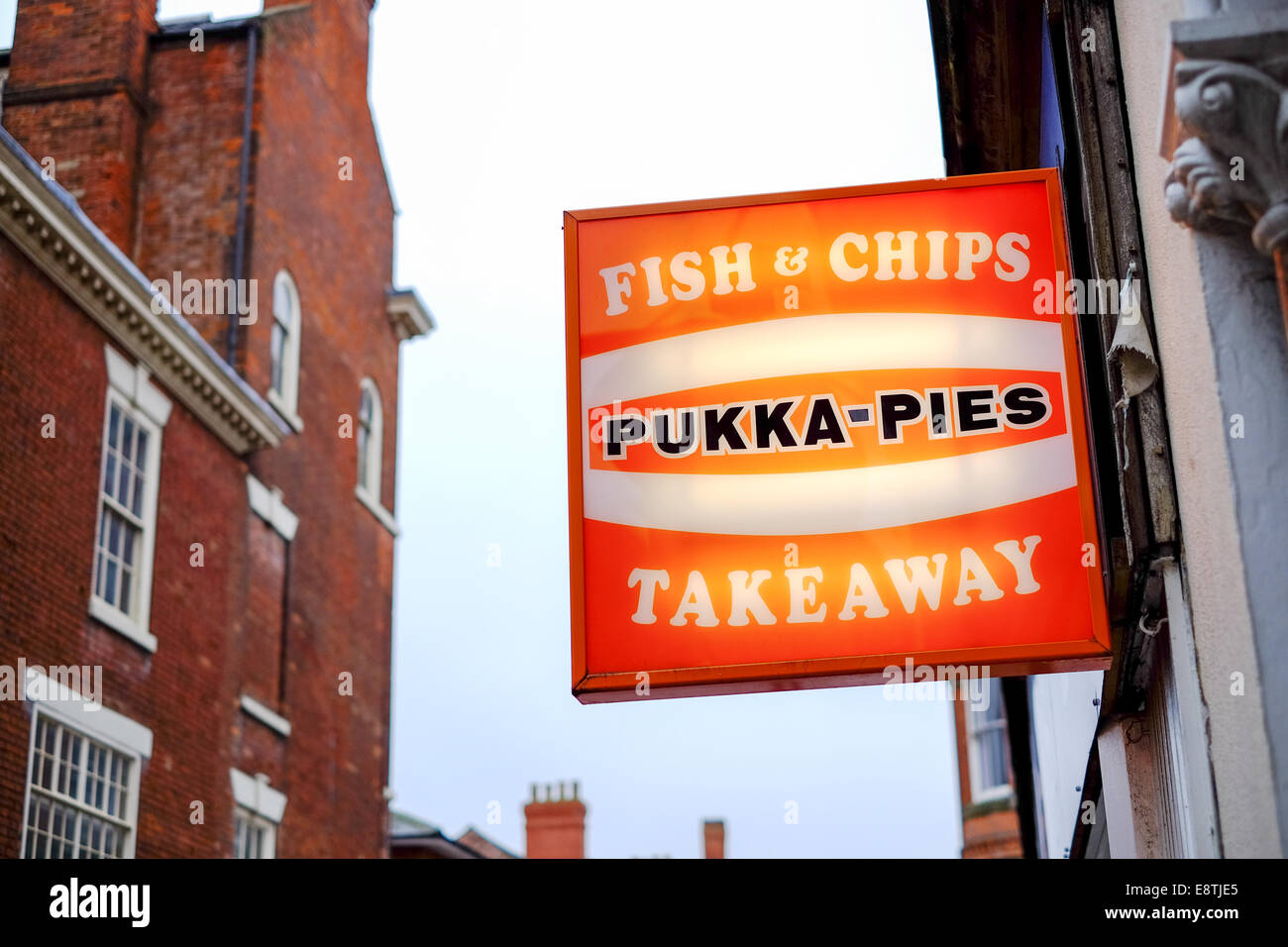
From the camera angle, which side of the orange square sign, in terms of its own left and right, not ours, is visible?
front

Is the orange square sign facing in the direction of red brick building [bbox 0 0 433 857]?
no
